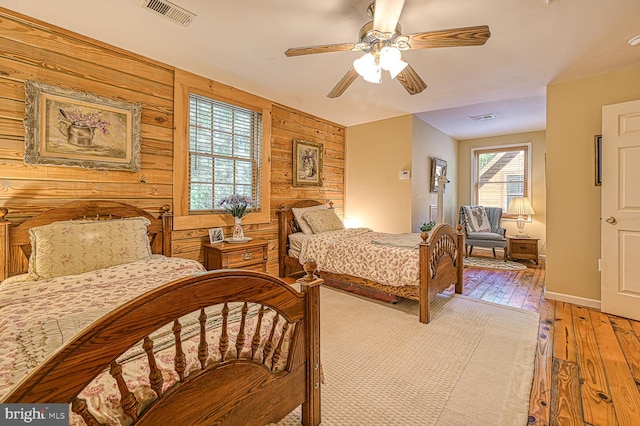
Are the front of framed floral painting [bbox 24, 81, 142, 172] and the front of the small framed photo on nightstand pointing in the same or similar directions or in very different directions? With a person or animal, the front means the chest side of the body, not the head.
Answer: same or similar directions

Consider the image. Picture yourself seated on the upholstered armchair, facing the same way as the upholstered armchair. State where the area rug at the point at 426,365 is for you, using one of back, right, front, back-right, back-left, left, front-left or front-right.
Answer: front

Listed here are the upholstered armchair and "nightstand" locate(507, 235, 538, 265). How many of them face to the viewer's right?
0

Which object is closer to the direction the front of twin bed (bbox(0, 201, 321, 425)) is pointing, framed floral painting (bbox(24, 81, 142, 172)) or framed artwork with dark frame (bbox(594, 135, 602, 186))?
the framed artwork with dark frame

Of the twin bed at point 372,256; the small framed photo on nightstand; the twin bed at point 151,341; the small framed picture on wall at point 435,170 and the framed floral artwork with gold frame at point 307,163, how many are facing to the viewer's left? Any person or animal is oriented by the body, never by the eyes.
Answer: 0

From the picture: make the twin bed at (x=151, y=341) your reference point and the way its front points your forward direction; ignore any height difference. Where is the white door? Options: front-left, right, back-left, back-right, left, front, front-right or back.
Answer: front-left

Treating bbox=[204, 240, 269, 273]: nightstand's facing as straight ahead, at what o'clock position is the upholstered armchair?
The upholstered armchair is roughly at 10 o'clock from the nightstand.

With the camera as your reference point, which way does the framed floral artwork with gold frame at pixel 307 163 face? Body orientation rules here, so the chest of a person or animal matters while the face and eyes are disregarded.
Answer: facing the viewer and to the right of the viewer

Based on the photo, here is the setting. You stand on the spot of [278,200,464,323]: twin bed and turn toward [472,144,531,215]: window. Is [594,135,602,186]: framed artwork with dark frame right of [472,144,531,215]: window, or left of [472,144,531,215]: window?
right

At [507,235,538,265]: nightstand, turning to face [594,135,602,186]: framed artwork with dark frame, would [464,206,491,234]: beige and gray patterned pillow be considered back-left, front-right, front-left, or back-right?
back-right

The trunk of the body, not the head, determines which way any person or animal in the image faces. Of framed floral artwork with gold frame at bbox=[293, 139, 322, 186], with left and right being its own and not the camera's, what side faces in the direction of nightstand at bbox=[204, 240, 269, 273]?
right

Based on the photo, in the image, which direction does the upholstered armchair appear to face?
toward the camera

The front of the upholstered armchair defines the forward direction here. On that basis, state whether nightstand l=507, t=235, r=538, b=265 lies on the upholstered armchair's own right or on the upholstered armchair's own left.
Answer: on the upholstered armchair's own left

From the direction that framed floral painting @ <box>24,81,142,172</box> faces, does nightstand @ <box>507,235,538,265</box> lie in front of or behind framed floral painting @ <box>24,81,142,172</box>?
in front

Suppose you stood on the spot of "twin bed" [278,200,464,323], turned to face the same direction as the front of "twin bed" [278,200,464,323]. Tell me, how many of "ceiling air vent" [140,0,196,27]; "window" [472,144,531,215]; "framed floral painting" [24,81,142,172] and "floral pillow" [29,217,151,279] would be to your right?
3

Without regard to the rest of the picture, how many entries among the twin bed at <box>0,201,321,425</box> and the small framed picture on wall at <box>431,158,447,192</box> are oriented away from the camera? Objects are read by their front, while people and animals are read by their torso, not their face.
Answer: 0

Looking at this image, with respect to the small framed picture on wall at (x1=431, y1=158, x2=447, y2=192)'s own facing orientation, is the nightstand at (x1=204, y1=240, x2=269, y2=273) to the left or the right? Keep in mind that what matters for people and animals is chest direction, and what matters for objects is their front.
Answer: on its right

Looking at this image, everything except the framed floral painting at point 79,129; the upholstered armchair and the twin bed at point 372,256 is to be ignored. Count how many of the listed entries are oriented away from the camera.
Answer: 0

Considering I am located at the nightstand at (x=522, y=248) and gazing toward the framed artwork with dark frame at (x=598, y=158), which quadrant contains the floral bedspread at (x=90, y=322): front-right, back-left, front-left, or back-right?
front-right
